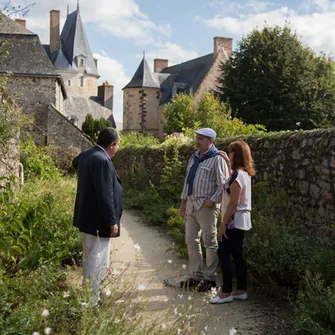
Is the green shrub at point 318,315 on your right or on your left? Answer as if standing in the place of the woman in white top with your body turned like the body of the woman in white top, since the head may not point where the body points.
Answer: on your left

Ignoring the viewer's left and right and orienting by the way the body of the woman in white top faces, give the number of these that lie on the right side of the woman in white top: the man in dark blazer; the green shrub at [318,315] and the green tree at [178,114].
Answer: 1

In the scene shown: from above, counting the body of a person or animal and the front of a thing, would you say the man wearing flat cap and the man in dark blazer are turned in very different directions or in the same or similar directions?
very different directions

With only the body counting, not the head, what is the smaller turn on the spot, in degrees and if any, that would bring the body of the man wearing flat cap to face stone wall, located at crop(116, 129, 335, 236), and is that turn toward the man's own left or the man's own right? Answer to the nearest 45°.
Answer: approximately 180°

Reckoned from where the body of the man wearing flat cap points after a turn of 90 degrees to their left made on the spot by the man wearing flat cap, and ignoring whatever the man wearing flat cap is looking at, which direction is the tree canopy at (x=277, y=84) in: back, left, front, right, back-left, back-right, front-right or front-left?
back-left

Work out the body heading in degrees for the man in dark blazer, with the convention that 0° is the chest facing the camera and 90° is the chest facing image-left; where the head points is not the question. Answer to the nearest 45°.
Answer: approximately 225°

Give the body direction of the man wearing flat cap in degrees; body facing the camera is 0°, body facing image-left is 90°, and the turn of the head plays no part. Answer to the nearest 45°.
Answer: approximately 45°

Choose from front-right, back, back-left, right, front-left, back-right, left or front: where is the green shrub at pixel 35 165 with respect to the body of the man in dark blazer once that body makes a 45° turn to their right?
left

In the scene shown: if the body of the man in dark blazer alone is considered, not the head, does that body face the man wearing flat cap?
yes

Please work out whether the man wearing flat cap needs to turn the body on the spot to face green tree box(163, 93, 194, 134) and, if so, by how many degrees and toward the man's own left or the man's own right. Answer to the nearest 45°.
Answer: approximately 135° to the man's own right

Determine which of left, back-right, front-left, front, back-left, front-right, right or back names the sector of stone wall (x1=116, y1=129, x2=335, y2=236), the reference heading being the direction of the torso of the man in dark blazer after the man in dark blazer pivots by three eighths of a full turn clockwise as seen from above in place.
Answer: back-left

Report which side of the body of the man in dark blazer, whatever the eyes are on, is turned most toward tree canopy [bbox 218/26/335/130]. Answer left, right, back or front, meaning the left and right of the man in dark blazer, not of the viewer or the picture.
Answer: front
